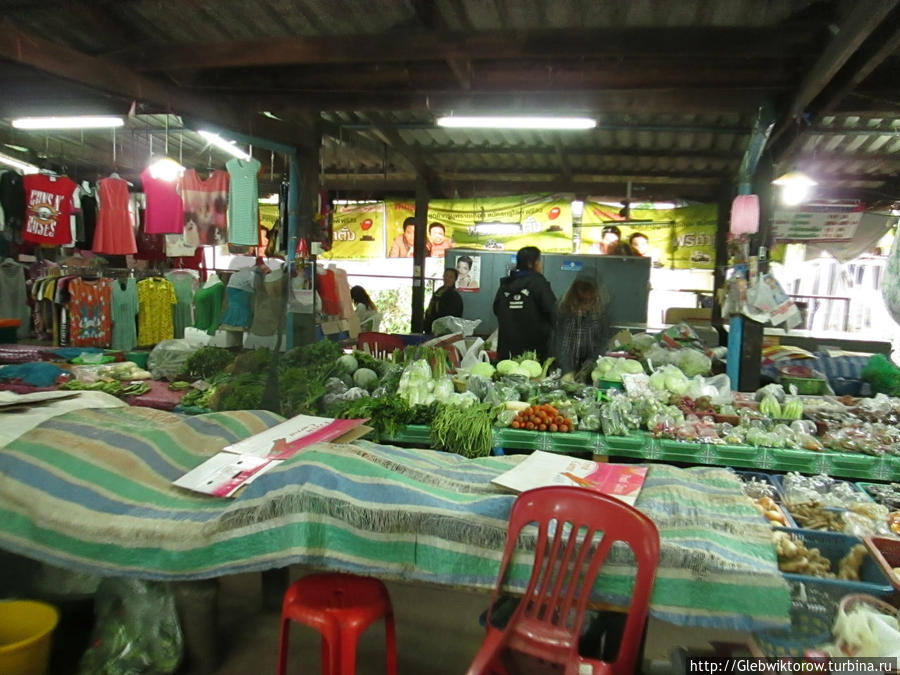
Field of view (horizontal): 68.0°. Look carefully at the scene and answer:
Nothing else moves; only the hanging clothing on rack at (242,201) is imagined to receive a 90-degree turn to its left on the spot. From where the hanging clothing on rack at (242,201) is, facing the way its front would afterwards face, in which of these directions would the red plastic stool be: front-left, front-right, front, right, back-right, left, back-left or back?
right

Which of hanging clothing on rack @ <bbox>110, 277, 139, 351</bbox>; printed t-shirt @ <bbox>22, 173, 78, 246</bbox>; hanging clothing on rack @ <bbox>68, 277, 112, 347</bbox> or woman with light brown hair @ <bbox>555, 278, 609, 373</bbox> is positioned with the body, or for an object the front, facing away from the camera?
the woman with light brown hair

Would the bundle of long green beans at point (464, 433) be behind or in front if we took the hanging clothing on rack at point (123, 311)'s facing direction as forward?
in front

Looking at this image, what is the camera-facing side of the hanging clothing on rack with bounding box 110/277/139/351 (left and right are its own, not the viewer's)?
front

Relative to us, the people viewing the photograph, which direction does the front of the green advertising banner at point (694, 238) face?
facing the viewer

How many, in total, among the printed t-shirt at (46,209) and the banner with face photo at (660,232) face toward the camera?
2

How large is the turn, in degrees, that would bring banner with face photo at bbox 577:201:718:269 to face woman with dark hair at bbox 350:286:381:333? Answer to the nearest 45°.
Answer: approximately 45° to its right

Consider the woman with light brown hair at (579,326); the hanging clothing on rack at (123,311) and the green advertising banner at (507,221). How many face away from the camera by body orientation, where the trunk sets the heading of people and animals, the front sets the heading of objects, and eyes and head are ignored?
1

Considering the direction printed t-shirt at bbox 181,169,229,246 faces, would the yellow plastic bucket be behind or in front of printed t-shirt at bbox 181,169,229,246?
in front

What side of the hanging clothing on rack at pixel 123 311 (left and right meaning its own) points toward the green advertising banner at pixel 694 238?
left

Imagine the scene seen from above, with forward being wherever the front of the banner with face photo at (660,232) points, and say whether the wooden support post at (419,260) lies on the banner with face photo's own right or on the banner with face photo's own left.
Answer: on the banner with face photo's own right

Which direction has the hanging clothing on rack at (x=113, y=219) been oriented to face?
toward the camera

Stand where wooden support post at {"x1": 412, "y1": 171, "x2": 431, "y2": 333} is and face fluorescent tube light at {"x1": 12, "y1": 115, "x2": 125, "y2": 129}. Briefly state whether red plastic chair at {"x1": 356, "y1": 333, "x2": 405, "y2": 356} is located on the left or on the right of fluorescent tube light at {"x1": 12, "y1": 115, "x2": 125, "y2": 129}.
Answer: left

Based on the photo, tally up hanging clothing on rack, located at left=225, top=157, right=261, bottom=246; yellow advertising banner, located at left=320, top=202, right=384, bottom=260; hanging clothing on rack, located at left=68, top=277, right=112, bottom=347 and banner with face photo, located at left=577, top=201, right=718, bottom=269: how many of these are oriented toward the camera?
4

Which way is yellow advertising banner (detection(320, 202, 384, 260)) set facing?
toward the camera

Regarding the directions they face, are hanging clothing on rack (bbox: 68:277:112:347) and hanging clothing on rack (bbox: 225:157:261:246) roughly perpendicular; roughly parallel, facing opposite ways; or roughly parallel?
roughly parallel

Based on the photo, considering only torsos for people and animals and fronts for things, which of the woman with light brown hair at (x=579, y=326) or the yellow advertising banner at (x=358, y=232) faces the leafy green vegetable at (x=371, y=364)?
the yellow advertising banner
